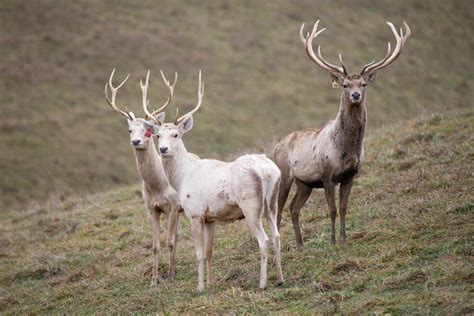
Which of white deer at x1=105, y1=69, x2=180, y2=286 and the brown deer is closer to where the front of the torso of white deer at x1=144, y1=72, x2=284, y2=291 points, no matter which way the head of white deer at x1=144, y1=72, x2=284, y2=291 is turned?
the white deer

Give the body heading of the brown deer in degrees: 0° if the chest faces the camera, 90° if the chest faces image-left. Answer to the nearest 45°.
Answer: approximately 315°

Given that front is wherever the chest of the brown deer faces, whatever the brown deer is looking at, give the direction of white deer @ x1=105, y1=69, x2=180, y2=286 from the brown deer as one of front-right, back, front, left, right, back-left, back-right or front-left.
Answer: back-right

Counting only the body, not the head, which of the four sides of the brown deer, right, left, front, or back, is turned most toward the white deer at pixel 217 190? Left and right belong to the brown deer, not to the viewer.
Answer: right
